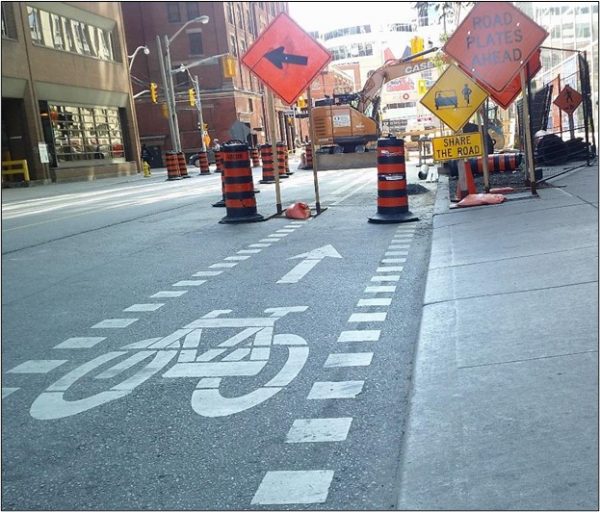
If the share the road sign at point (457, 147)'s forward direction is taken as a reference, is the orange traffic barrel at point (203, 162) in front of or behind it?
behind

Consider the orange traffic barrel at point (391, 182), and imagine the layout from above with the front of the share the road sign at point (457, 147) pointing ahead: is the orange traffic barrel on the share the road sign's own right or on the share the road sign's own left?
on the share the road sign's own right

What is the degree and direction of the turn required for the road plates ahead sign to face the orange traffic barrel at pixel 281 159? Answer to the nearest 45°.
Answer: approximately 135° to its right

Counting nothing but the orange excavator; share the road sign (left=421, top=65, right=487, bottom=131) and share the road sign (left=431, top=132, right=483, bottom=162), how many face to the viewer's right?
1

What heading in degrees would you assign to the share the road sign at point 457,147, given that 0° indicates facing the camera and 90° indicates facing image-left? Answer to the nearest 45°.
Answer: approximately 0°

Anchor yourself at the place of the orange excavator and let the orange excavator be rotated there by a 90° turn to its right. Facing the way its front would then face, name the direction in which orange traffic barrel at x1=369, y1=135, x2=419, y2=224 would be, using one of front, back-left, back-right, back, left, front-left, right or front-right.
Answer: front

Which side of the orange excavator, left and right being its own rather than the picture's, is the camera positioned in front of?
right

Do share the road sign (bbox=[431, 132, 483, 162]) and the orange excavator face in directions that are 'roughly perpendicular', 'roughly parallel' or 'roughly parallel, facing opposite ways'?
roughly perpendicular

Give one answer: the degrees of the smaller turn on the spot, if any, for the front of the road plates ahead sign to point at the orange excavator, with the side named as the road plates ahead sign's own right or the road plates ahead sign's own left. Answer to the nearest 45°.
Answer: approximately 180°

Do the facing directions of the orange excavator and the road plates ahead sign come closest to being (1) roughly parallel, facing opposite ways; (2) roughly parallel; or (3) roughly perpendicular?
roughly perpendicular

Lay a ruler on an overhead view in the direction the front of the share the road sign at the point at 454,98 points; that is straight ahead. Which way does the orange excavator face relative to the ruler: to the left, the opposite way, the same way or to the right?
to the left

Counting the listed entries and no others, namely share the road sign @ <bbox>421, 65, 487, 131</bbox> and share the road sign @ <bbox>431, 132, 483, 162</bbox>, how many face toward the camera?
2
